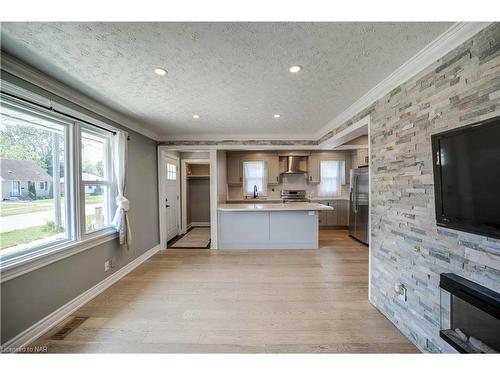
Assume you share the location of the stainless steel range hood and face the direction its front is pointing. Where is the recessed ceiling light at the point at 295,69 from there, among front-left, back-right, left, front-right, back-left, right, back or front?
front

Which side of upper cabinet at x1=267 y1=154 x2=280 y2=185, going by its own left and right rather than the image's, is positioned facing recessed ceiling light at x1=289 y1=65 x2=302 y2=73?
front

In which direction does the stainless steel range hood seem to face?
toward the camera

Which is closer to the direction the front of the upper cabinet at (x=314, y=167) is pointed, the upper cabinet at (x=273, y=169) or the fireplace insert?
the fireplace insert

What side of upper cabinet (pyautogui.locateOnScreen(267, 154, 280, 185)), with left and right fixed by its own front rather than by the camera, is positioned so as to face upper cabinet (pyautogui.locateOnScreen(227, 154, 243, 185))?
right

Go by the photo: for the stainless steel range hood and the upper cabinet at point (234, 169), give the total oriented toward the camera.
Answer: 2

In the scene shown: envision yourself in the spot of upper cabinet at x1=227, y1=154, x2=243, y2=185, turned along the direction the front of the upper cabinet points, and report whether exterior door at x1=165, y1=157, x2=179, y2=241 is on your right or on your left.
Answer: on your right

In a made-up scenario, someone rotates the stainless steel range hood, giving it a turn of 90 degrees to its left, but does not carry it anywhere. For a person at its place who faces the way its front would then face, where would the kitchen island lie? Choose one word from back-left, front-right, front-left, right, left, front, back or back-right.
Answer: right

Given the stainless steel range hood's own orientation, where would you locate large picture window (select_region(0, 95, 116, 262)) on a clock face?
The large picture window is roughly at 1 o'clock from the stainless steel range hood.

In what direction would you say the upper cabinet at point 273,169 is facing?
toward the camera

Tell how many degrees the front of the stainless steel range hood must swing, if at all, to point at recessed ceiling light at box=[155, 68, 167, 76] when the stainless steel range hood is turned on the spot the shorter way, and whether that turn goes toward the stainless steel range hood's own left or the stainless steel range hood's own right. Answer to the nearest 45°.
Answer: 0° — it already faces it

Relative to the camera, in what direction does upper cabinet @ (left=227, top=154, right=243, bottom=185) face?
facing the viewer
